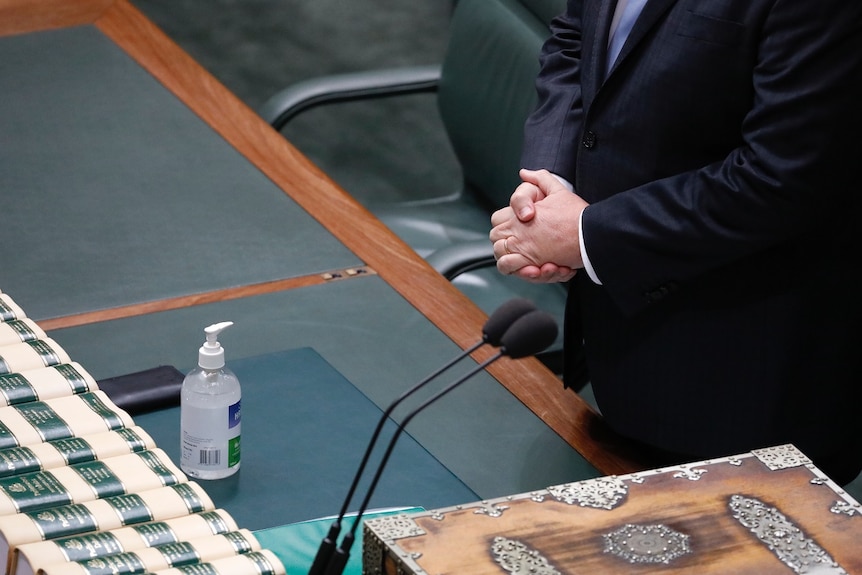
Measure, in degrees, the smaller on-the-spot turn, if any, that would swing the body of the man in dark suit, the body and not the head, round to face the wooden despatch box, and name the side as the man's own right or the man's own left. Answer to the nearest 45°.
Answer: approximately 45° to the man's own left

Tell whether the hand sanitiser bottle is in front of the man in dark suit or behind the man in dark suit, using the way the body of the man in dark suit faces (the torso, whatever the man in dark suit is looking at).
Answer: in front

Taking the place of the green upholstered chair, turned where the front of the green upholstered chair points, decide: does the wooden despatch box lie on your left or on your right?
on your left

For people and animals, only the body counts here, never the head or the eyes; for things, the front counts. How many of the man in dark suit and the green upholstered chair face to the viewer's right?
0

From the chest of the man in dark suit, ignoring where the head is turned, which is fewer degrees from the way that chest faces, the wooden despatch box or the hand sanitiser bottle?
the hand sanitiser bottle

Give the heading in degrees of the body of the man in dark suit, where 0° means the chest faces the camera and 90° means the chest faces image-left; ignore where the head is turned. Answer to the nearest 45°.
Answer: approximately 45°

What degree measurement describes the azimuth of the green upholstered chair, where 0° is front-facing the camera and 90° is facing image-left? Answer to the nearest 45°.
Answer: approximately 45°

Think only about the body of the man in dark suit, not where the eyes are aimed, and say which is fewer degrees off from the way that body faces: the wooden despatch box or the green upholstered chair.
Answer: the wooden despatch box

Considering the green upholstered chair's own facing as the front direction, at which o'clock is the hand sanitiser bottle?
The hand sanitiser bottle is roughly at 11 o'clock from the green upholstered chair.

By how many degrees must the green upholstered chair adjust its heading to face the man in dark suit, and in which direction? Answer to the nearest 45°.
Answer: approximately 45° to its left
